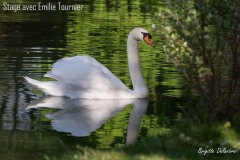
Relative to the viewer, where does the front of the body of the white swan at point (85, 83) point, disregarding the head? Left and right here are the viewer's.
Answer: facing to the right of the viewer
